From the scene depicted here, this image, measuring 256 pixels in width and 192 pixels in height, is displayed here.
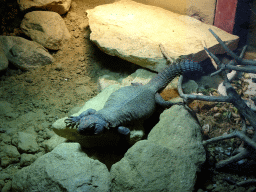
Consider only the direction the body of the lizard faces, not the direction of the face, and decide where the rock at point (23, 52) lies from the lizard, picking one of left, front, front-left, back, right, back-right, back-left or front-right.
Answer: right

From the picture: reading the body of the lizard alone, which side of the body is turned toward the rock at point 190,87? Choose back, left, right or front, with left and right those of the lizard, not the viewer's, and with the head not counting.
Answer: back

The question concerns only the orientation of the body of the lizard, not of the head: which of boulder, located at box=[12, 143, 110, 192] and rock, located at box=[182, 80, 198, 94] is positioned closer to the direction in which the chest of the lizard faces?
the boulder

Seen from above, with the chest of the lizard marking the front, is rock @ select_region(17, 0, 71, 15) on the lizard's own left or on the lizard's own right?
on the lizard's own right

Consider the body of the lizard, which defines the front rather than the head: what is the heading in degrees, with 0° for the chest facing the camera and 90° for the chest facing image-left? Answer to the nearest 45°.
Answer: approximately 45°

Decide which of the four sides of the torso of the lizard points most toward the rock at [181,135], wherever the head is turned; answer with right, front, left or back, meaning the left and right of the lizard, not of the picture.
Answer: left

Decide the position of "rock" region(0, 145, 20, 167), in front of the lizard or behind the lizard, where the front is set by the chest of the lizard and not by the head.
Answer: in front

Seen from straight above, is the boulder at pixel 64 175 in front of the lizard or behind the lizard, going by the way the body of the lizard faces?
in front

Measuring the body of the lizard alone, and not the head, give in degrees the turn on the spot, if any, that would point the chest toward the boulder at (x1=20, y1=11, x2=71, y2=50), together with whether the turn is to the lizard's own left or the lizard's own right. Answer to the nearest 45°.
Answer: approximately 90° to the lizard's own right

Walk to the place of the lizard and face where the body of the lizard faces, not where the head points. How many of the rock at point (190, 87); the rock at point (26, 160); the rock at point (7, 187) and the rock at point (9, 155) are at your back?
1

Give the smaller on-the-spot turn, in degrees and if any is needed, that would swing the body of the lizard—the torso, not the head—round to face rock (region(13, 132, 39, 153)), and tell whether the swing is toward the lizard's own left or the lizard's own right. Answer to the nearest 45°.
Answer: approximately 45° to the lizard's own right
